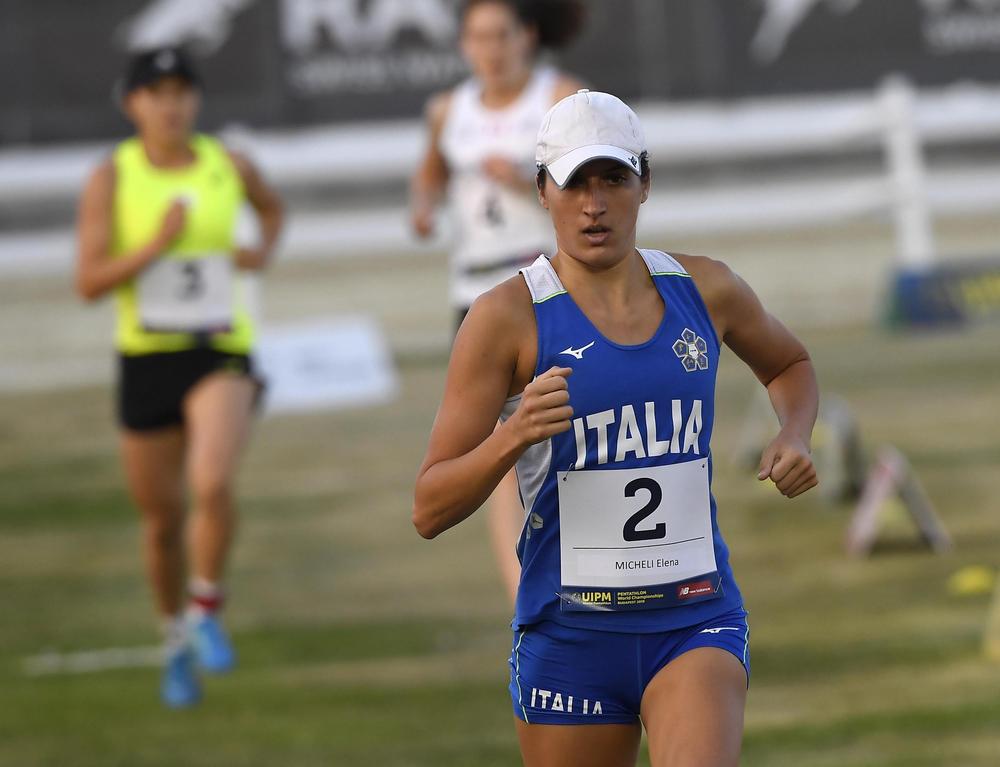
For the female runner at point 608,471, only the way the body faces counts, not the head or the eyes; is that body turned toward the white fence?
no

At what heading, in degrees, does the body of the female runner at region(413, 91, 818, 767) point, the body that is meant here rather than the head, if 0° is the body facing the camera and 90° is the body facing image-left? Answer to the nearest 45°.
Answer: approximately 0°

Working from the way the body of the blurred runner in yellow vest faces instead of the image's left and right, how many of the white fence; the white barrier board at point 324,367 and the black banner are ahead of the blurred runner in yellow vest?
0

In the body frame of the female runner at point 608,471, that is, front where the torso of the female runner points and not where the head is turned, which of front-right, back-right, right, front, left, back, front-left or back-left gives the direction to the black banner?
back

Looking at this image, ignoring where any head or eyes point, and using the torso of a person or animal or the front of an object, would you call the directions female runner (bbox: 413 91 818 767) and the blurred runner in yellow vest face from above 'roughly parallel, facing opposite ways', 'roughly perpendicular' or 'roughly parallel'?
roughly parallel

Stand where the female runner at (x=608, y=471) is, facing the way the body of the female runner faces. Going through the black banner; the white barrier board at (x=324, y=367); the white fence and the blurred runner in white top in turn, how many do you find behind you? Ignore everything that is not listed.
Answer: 4

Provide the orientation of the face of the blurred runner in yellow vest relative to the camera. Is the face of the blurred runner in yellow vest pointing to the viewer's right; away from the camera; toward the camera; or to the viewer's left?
toward the camera

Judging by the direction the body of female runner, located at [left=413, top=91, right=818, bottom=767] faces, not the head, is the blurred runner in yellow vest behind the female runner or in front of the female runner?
behind

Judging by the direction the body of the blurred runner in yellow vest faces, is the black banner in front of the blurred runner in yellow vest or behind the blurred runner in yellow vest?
behind

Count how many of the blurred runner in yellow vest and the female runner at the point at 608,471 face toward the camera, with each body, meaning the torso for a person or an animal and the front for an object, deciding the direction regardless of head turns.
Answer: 2

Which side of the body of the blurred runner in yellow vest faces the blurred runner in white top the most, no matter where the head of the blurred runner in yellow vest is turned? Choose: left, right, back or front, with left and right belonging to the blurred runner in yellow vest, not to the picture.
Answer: left

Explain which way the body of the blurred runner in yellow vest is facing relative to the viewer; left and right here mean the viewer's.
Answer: facing the viewer

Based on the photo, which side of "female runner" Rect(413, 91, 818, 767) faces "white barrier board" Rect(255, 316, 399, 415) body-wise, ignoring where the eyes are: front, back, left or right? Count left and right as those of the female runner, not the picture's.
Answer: back

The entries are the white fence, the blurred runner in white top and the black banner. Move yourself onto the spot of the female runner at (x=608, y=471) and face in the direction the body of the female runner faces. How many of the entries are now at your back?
3
